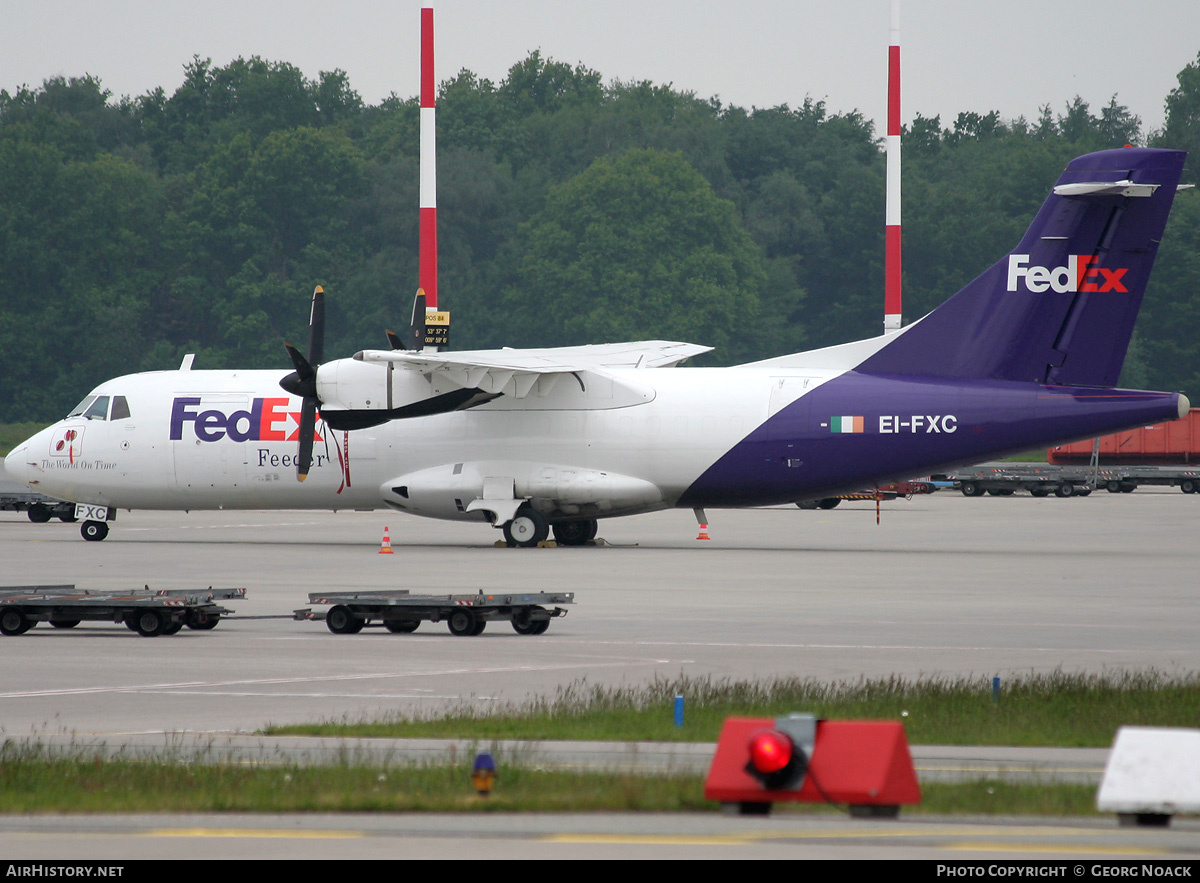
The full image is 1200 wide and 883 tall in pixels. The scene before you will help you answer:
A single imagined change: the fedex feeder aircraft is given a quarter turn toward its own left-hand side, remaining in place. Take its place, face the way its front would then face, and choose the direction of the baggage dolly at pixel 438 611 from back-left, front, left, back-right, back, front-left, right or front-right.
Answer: front

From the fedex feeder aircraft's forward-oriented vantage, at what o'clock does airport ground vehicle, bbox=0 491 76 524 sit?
The airport ground vehicle is roughly at 1 o'clock from the fedex feeder aircraft.

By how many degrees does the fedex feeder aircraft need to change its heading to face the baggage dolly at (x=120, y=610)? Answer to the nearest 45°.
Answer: approximately 45° to its left

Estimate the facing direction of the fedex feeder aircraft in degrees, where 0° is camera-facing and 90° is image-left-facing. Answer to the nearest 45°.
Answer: approximately 90°

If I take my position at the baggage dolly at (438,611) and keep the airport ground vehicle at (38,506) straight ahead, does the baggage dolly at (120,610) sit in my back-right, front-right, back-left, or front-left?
front-left
